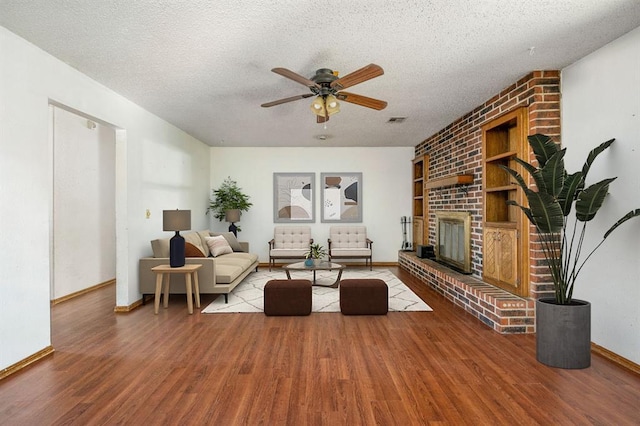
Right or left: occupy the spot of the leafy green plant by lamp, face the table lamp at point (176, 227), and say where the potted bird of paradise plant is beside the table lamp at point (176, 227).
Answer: left

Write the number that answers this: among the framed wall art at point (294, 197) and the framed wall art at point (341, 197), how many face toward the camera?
2

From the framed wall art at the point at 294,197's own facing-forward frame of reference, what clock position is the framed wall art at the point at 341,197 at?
the framed wall art at the point at 341,197 is roughly at 9 o'clock from the framed wall art at the point at 294,197.

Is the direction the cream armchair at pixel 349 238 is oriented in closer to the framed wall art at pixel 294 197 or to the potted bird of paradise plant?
the potted bird of paradise plant

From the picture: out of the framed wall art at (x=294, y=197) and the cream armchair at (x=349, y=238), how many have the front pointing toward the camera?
2

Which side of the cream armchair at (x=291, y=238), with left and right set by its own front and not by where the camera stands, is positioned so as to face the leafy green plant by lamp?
right

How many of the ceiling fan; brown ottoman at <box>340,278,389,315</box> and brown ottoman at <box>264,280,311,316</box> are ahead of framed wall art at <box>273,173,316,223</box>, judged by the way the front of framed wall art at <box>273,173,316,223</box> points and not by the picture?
3

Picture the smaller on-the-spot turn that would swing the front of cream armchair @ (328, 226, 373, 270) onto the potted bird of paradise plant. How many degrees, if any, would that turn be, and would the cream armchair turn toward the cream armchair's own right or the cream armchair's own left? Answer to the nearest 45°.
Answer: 0° — it already faces it

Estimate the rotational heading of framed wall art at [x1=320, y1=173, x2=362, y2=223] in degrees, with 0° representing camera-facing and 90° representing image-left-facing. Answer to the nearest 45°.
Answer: approximately 0°

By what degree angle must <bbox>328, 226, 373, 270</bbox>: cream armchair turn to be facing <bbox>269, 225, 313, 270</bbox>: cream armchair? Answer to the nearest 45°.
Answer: approximately 90° to its right
